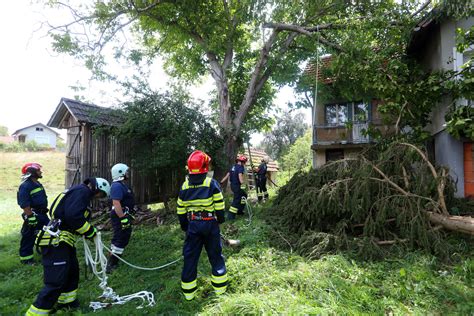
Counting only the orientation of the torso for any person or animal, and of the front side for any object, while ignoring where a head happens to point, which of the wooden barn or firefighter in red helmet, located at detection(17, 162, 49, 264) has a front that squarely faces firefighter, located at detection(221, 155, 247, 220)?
the firefighter in red helmet

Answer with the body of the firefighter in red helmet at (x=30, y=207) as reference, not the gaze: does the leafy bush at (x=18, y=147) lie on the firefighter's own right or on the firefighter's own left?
on the firefighter's own left

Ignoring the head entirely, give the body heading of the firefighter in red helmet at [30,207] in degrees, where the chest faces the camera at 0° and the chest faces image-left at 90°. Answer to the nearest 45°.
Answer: approximately 270°

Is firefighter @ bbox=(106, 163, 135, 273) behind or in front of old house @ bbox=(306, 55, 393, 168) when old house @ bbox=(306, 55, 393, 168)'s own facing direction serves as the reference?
in front

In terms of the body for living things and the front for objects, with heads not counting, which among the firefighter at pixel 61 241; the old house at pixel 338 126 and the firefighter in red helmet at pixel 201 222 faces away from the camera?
the firefighter in red helmet

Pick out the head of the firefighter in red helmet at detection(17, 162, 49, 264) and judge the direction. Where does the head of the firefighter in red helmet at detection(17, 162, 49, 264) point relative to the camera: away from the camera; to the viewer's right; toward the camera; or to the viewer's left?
to the viewer's right

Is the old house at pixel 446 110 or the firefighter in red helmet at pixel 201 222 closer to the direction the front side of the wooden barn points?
the firefighter in red helmet

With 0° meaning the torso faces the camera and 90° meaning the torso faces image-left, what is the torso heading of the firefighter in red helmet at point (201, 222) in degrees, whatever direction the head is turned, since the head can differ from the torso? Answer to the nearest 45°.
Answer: approximately 180°

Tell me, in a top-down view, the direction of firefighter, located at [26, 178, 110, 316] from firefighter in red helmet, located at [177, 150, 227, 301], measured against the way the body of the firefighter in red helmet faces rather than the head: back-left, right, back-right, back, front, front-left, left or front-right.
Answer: left

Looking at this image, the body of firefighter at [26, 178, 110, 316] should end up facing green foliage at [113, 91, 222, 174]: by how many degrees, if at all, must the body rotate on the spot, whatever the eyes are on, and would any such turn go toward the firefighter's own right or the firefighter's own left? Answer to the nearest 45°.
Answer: approximately 45° to the firefighter's own left

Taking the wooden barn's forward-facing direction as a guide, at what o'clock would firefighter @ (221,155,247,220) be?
The firefighter is roughly at 9 o'clock from the wooden barn.

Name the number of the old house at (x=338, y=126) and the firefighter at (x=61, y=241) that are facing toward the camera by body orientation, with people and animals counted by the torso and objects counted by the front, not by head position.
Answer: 1

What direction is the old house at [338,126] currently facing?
toward the camera

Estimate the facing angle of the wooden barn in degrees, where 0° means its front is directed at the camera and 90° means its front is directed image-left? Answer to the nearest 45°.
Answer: approximately 45°

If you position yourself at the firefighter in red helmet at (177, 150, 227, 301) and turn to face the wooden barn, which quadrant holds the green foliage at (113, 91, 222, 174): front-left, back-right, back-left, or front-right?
front-right
